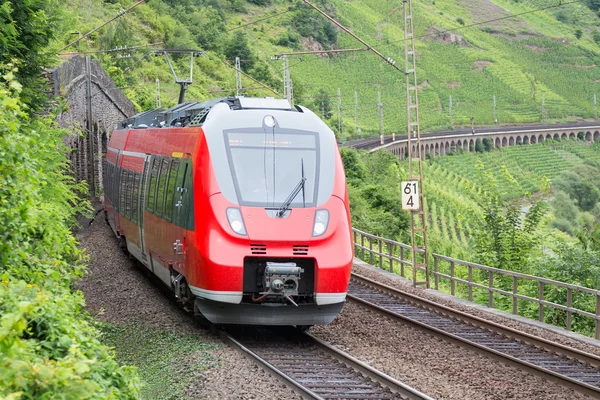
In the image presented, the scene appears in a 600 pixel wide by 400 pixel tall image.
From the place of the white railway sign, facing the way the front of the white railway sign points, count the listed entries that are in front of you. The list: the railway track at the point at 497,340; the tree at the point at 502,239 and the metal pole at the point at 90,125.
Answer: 1

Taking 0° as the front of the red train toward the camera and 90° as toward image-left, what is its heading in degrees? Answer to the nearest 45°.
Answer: approximately 315°

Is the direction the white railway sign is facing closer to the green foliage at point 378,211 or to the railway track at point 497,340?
the railway track

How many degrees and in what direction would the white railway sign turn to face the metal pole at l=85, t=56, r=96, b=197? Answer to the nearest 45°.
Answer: approximately 135° to its right

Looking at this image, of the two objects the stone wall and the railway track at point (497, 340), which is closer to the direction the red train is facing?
the railway track

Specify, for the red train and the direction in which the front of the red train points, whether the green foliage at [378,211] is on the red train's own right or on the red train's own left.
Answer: on the red train's own left
